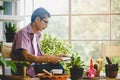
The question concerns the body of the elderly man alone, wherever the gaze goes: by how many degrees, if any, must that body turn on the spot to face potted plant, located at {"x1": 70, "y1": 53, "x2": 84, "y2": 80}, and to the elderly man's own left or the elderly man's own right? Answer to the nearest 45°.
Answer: approximately 45° to the elderly man's own right

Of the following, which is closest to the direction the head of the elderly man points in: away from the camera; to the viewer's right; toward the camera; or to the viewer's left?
to the viewer's right

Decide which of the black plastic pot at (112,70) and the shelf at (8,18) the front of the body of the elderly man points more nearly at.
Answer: the black plastic pot

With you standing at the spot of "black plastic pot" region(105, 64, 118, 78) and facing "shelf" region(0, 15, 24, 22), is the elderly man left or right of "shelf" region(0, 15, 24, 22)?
left

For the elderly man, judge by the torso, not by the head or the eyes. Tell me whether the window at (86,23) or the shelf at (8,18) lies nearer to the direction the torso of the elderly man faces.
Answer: the window

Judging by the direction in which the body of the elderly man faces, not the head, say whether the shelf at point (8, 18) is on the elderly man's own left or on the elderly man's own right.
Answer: on the elderly man's own left

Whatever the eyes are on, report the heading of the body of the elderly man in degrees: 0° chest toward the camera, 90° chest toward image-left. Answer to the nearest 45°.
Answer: approximately 270°

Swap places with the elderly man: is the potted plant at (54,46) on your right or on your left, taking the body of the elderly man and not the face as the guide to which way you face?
on your left

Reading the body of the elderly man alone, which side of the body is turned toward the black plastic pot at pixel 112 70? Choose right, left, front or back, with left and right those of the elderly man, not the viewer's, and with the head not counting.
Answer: front

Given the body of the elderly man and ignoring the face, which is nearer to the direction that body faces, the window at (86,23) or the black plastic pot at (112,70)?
the black plastic pot
